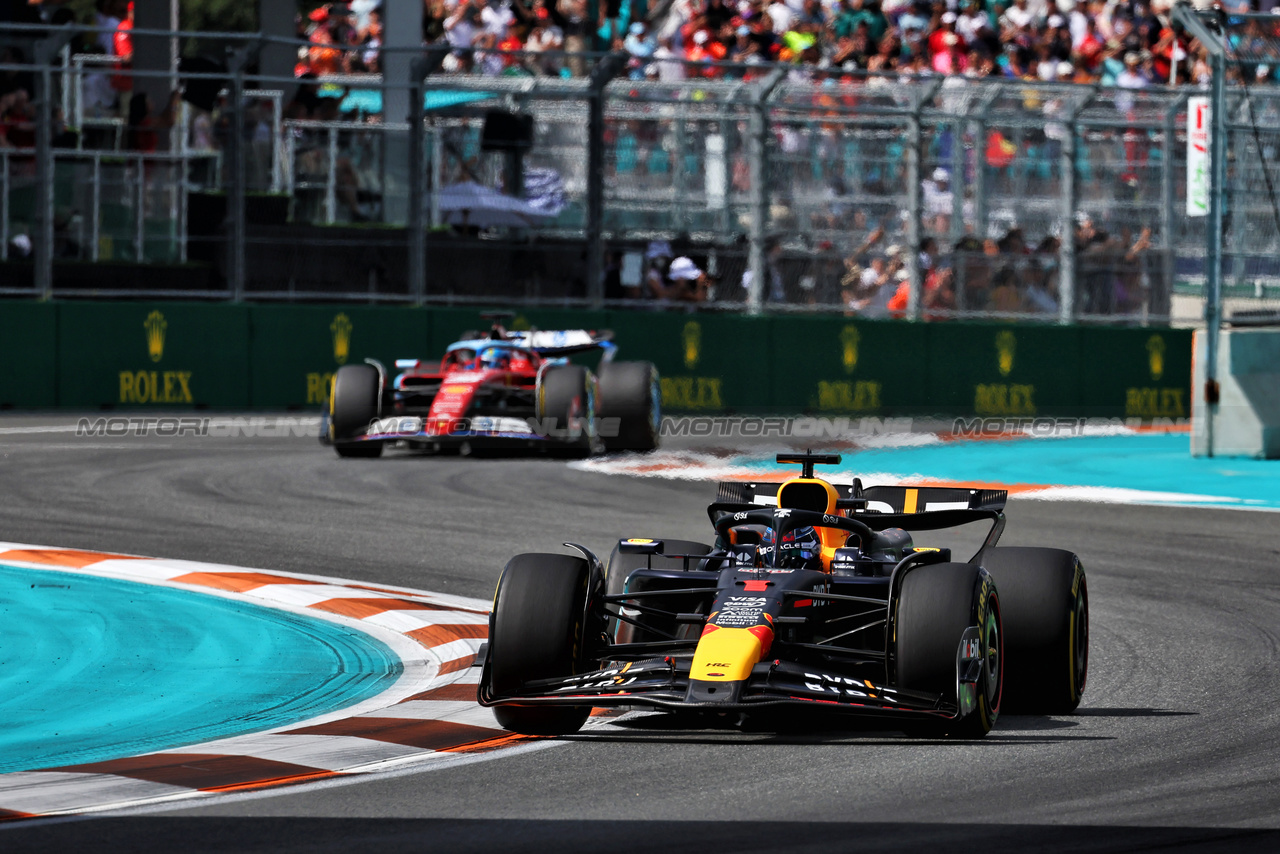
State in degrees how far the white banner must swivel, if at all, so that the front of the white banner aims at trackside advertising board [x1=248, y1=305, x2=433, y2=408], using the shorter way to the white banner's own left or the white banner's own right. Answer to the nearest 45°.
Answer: approximately 90° to the white banner's own right

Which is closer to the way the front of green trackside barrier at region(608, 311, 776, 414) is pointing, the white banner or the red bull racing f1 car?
the red bull racing f1 car

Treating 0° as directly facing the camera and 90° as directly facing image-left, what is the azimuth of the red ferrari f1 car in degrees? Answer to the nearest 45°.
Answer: approximately 0°

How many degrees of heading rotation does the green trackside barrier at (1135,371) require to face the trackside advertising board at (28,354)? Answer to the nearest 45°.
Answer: approximately 45° to its right
